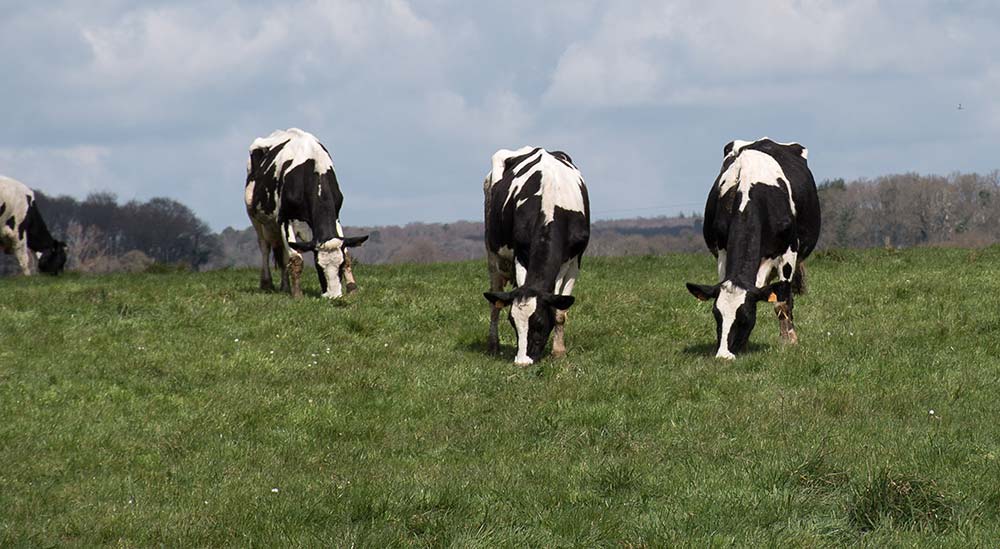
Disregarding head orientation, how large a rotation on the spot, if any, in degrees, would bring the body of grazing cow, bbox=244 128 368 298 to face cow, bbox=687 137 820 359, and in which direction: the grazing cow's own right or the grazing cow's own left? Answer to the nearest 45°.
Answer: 0° — it already faces it

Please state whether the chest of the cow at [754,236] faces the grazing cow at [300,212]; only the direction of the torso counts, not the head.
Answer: no

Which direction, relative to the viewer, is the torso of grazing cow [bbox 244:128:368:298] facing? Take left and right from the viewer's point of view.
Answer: facing the viewer and to the right of the viewer

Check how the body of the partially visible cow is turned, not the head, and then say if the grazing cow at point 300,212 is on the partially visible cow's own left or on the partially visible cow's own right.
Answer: on the partially visible cow's own right

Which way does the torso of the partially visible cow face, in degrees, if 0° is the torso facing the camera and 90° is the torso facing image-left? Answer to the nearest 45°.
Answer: approximately 270°

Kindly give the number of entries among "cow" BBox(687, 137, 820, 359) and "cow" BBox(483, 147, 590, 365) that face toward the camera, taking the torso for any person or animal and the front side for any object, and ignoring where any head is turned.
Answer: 2

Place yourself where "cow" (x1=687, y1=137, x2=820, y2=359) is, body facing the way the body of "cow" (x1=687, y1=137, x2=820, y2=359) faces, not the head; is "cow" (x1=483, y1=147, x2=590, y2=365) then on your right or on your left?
on your right

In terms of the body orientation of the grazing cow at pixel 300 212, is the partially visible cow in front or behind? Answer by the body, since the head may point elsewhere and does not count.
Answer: behind

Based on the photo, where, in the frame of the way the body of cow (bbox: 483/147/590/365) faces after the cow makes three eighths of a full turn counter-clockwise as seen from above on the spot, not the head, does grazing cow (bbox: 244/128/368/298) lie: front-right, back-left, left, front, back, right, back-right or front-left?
left

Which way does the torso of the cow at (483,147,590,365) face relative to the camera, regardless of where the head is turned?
toward the camera

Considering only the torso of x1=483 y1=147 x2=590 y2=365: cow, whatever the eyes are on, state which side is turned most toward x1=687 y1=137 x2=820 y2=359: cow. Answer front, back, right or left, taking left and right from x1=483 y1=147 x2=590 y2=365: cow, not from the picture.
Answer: left

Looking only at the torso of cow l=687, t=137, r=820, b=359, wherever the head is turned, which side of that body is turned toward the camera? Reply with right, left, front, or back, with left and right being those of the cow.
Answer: front

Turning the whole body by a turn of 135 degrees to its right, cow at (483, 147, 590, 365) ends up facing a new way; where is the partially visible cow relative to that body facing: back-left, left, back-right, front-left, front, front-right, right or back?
front

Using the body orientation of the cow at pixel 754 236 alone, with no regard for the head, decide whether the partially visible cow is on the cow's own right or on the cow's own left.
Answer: on the cow's own right
